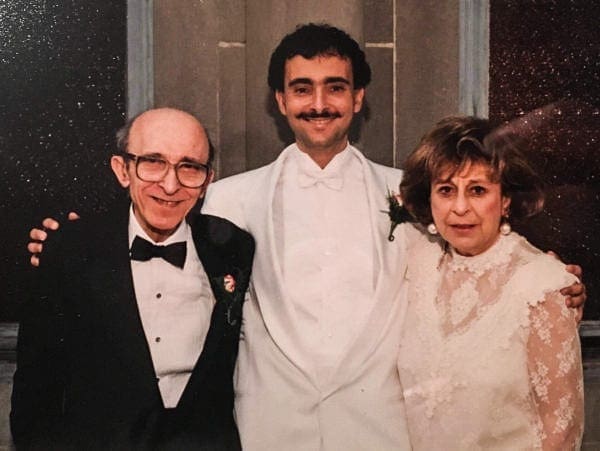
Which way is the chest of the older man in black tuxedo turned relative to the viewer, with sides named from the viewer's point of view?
facing the viewer and to the right of the viewer

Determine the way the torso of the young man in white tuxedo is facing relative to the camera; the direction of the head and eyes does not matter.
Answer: toward the camera

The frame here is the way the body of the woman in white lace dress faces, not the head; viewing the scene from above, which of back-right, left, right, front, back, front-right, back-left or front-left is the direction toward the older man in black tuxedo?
front-right

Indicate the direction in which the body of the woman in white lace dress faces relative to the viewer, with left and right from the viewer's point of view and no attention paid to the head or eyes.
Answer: facing the viewer and to the left of the viewer

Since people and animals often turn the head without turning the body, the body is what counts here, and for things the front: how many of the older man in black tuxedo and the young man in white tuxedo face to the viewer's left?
0

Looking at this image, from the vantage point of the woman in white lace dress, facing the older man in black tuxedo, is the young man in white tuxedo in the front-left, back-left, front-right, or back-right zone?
front-right

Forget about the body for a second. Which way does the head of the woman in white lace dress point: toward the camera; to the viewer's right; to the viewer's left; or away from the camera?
toward the camera
